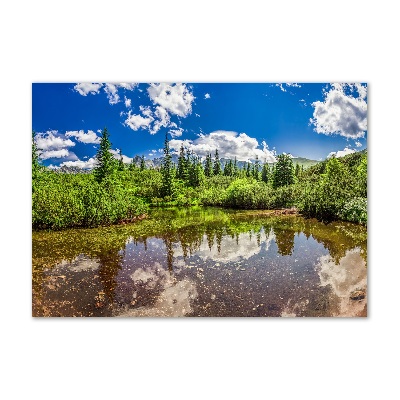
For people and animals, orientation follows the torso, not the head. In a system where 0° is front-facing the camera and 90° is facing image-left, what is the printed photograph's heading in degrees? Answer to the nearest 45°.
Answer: approximately 0°
